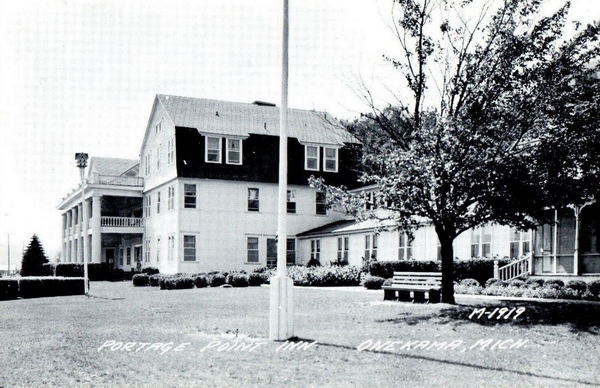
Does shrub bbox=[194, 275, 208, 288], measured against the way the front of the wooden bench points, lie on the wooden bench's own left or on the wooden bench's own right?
on the wooden bench's own right

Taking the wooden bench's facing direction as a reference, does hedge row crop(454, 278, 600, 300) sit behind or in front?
behind

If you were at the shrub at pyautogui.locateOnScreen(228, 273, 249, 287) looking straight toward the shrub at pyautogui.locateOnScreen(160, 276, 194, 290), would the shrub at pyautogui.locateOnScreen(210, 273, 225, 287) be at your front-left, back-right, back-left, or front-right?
front-right

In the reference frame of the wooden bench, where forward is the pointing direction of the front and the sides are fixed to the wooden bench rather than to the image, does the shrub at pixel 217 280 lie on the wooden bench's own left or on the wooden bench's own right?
on the wooden bench's own right
